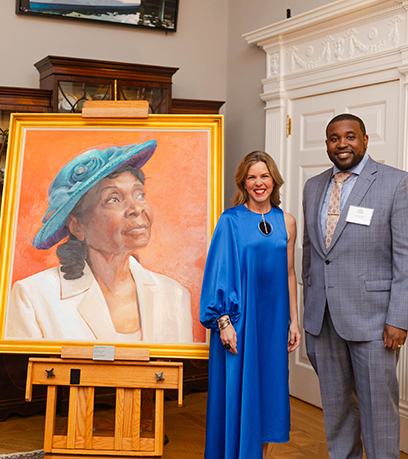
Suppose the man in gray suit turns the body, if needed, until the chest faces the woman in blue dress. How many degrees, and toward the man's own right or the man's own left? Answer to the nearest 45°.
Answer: approximately 45° to the man's own right

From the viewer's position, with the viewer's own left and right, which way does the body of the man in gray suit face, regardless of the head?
facing the viewer and to the left of the viewer

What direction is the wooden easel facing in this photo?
toward the camera

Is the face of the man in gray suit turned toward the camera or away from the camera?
toward the camera

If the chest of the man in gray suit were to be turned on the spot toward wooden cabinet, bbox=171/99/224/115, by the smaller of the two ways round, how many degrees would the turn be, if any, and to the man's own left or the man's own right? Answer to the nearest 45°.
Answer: approximately 90° to the man's own right

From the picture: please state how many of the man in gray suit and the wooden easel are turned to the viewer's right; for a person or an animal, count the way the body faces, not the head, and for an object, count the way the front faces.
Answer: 0

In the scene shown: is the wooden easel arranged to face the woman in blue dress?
no

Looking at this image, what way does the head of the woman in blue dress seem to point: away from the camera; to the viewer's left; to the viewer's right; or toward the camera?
toward the camera

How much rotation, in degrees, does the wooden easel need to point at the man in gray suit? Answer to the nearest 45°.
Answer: approximately 90° to its left

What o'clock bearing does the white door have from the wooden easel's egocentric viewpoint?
The white door is roughly at 8 o'clock from the wooden easel.

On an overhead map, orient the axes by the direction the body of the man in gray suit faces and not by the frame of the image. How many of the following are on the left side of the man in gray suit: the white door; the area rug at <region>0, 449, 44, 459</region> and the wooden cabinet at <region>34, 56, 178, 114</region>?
0
